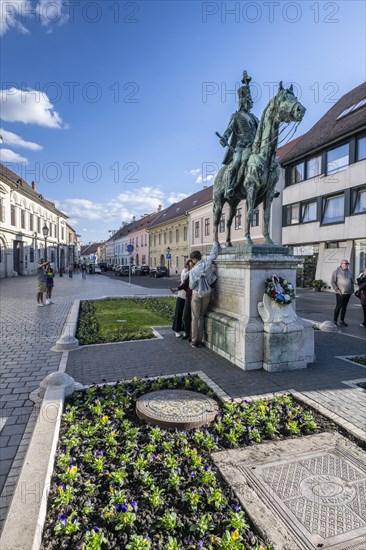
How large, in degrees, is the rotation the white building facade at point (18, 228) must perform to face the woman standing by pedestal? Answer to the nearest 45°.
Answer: approximately 45° to its right

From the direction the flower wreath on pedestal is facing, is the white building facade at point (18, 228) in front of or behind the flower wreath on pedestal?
behind

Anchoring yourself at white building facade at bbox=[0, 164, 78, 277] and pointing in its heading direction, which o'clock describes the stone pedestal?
The stone pedestal is roughly at 1 o'clock from the white building facade.

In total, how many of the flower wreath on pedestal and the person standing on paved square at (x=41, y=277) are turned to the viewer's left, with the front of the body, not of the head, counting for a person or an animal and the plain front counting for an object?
0

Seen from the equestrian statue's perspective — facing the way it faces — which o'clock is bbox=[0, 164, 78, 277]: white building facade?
The white building facade is roughly at 6 o'clock from the equestrian statue.

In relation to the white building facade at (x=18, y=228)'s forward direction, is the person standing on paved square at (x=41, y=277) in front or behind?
in front

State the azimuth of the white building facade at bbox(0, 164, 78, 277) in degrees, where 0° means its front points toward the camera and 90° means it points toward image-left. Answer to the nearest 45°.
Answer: approximately 315°
